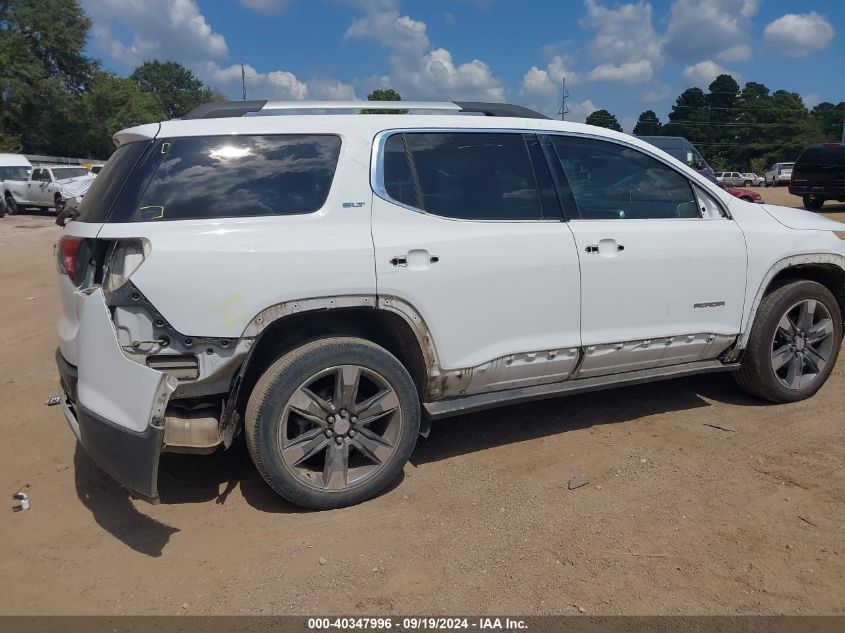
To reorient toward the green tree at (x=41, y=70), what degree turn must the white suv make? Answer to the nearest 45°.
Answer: approximately 90° to its left

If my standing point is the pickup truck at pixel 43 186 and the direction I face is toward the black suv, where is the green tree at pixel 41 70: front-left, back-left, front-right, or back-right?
back-left

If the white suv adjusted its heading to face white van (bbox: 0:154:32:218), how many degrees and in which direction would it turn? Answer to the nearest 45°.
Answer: approximately 90° to its left

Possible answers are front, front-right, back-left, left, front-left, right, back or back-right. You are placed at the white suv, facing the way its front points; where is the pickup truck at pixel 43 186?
left

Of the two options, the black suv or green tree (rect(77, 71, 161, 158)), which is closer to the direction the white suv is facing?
the black suv

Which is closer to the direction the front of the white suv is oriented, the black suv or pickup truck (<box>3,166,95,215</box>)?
the black suv

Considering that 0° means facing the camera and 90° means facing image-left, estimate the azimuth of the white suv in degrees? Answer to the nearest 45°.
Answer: approximately 225°

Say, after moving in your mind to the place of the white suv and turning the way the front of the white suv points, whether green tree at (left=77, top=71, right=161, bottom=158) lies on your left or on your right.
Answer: on your left

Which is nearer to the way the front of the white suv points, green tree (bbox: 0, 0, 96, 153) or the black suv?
the black suv

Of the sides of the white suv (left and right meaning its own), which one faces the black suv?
front
